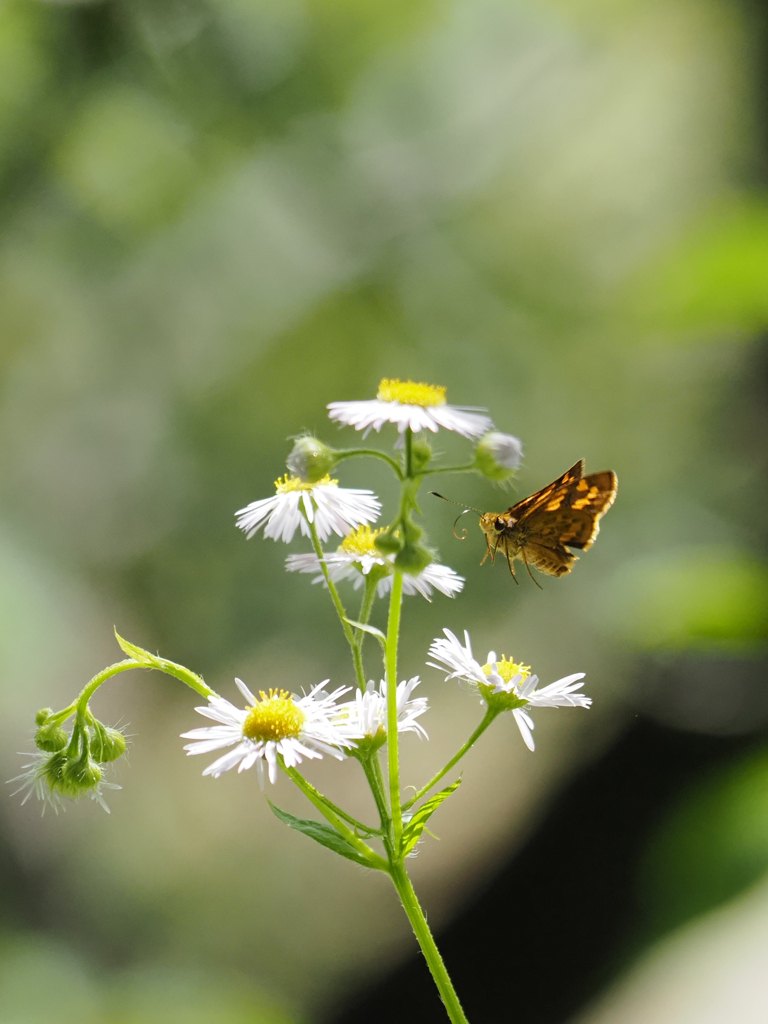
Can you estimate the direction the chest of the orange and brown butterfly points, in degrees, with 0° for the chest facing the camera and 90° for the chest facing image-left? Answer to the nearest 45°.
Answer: approximately 90°
